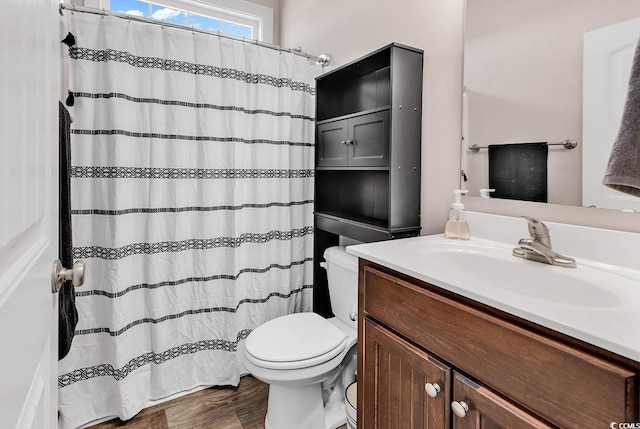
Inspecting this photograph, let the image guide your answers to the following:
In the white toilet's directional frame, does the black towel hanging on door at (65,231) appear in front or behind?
in front

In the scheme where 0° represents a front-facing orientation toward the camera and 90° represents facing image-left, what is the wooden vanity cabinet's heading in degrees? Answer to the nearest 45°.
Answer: approximately 45°

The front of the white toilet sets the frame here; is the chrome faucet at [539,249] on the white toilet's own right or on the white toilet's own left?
on the white toilet's own left

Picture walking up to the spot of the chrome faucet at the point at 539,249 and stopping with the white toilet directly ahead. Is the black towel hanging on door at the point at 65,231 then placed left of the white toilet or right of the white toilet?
left
